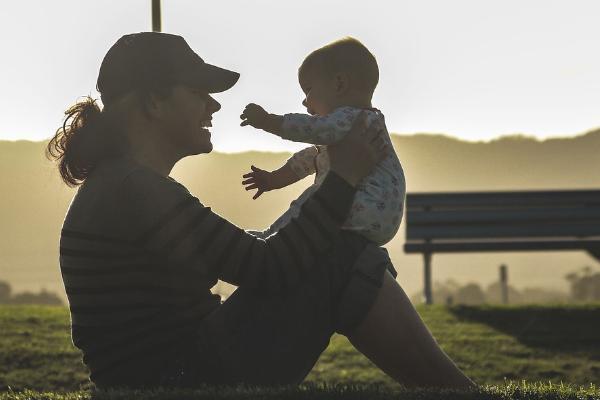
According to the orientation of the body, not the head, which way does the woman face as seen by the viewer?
to the viewer's right

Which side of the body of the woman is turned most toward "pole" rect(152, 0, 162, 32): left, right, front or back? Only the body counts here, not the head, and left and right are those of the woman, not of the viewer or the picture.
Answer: left

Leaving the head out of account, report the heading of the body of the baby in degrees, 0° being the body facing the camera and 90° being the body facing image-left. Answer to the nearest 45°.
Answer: approximately 90°

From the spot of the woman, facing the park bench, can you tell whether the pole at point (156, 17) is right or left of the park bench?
left

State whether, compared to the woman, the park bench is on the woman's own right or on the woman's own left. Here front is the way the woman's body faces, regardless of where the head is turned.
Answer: on the woman's own left

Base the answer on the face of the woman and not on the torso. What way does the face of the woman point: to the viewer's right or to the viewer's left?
to the viewer's right
